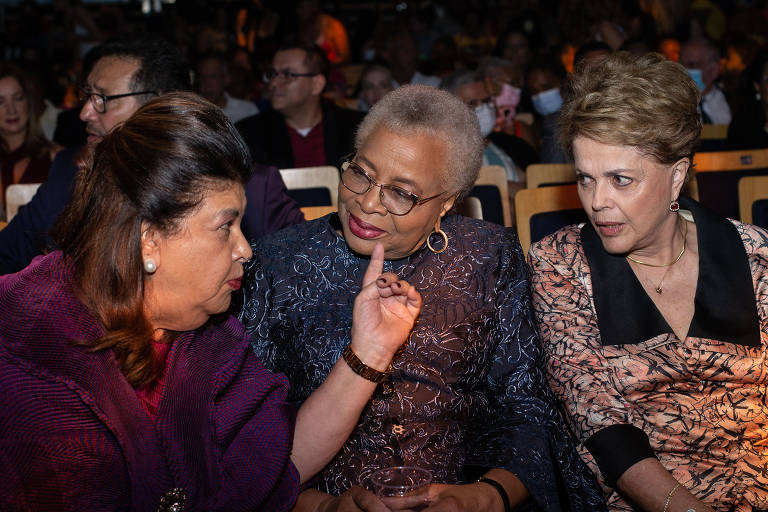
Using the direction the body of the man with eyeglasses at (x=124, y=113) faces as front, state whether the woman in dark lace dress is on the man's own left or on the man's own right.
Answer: on the man's own left

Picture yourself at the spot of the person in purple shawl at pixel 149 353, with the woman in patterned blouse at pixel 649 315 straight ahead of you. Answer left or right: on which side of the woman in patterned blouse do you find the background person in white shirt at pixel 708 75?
left

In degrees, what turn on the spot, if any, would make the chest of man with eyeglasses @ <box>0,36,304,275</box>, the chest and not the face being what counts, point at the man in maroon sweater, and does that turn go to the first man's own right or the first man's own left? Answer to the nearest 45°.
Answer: approximately 180°

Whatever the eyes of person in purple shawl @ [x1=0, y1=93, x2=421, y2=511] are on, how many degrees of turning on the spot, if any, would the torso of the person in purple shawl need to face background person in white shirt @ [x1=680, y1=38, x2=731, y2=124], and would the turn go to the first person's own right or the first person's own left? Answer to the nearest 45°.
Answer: approximately 90° to the first person's own left

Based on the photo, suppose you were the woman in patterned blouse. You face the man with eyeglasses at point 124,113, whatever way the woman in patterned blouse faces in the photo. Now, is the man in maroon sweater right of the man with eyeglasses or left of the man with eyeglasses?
right

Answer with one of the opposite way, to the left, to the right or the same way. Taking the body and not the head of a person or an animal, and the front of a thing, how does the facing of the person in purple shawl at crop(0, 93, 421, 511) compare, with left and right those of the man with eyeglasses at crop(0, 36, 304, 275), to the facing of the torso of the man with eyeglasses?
to the left

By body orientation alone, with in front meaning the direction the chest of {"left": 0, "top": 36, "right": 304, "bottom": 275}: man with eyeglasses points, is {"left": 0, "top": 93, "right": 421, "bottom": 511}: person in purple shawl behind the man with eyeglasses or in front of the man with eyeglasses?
in front

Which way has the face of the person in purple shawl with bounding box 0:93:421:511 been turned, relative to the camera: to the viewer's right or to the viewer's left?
to the viewer's right

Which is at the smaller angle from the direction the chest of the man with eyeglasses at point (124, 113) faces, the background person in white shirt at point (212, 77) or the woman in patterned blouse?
the woman in patterned blouse

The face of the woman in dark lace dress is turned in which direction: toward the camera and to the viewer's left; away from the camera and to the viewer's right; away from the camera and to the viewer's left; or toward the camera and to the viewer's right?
toward the camera and to the viewer's left

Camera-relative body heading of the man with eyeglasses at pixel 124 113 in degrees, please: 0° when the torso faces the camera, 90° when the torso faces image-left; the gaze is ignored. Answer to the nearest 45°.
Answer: approximately 45°
